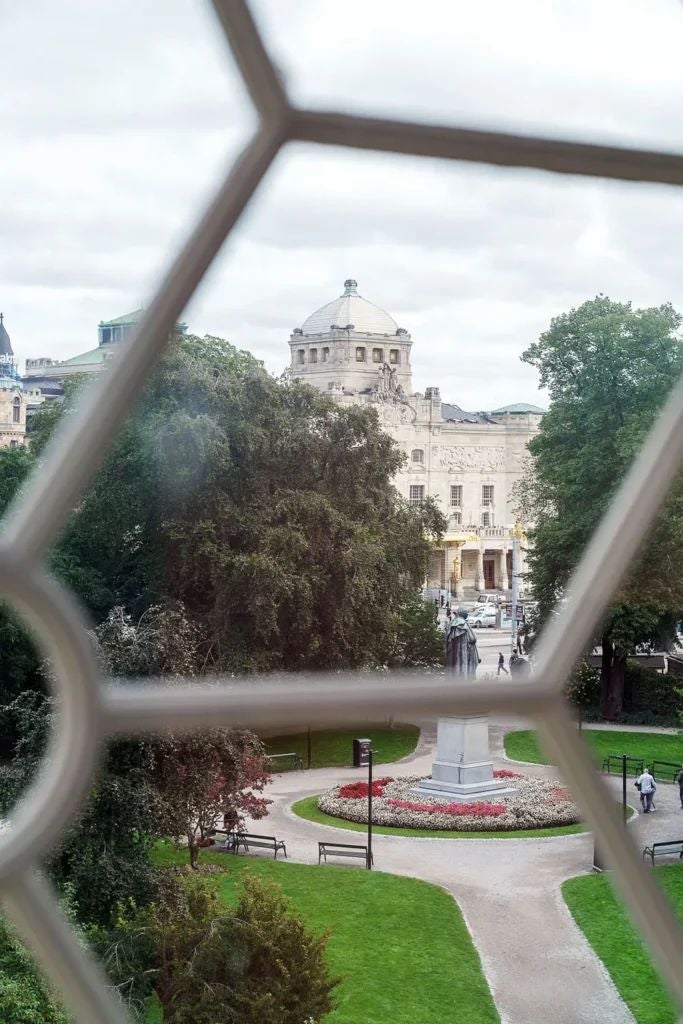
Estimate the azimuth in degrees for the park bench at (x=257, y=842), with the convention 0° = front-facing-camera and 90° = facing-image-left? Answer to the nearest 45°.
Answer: approximately 225°

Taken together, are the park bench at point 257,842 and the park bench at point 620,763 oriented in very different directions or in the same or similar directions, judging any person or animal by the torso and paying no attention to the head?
very different directions

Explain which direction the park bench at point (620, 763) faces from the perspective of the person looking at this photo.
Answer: facing the viewer

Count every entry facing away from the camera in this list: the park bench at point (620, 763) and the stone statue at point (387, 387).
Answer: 0
